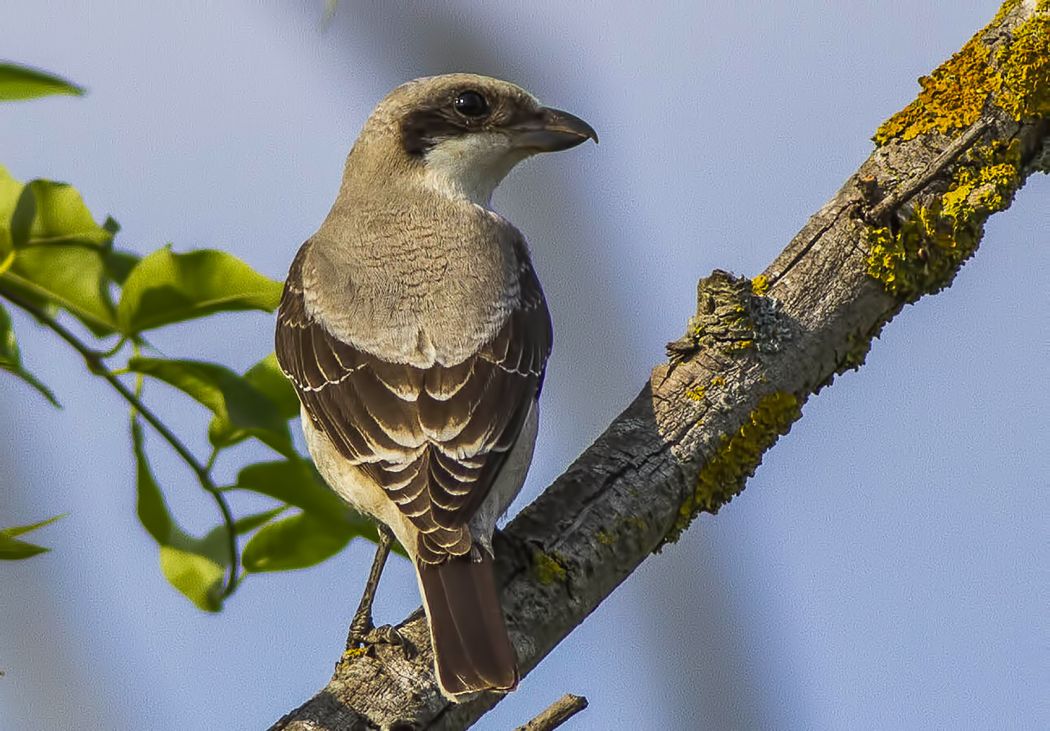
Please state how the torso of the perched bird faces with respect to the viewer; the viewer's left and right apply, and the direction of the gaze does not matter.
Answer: facing away from the viewer
